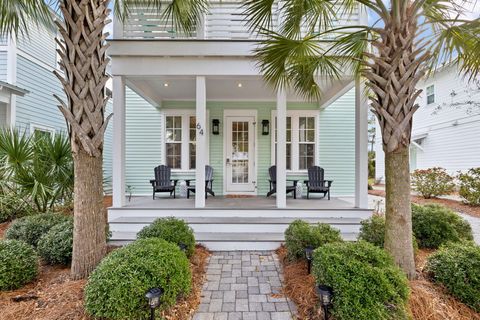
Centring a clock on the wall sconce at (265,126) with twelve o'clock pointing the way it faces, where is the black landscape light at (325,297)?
The black landscape light is roughly at 12 o'clock from the wall sconce.

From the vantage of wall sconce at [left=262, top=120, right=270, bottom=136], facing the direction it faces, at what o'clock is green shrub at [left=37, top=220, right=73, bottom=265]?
The green shrub is roughly at 1 o'clock from the wall sconce.

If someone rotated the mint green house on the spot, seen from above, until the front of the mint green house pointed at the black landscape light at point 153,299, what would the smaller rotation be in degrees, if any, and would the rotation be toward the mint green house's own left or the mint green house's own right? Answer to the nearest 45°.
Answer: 0° — it already faces it

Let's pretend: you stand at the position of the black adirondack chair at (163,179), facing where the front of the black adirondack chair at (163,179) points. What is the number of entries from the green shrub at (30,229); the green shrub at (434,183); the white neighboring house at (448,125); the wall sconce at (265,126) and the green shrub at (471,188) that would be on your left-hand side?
4

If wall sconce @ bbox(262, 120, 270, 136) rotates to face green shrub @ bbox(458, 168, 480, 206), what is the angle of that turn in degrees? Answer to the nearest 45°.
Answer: approximately 90° to its left

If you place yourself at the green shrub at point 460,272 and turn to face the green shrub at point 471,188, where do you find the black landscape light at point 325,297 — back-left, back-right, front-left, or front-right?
back-left

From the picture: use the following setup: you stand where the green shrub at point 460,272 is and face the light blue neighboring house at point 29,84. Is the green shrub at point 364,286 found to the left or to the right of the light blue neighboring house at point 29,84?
left

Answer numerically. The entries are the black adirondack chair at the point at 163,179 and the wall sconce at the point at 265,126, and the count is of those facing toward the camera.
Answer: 2
